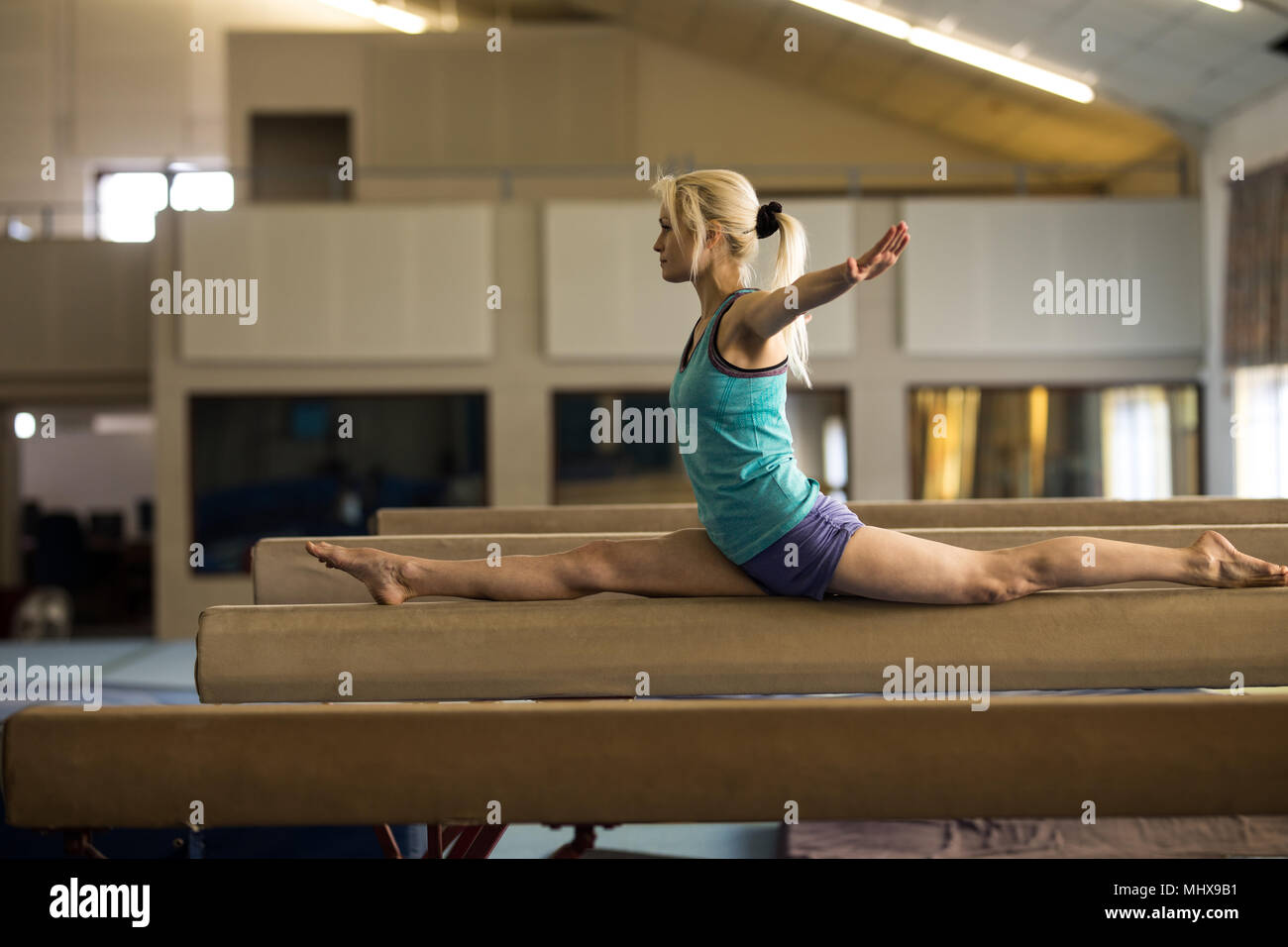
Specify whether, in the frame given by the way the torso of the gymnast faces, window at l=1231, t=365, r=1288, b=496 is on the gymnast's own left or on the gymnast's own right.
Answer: on the gymnast's own right

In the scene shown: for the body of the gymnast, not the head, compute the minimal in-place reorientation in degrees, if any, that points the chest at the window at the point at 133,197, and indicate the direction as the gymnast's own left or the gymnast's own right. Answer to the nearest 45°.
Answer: approximately 45° to the gymnast's own right

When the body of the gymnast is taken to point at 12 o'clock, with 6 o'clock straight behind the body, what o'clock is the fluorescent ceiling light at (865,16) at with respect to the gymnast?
The fluorescent ceiling light is roughly at 3 o'clock from the gymnast.

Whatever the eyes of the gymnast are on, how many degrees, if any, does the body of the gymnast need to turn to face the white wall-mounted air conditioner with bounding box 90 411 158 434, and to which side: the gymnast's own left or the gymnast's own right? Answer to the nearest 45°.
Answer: approximately 45° to the gymnast's own right

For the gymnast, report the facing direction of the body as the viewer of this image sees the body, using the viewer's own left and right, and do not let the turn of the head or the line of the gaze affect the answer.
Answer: facing to the left of the viewer

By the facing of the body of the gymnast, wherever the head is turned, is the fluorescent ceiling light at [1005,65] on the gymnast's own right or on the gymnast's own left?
on the gymnast's own right

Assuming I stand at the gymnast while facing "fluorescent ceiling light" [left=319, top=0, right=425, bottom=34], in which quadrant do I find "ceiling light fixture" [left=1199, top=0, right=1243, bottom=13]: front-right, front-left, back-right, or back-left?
front-right

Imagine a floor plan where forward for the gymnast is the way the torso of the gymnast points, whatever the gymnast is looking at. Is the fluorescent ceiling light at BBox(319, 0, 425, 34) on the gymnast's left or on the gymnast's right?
on the gymnast's right

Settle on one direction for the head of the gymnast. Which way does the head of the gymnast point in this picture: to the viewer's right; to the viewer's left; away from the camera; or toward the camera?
to the viewer's left
